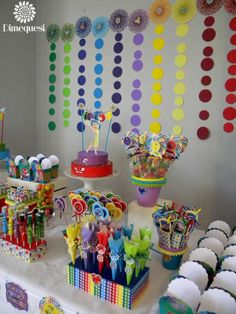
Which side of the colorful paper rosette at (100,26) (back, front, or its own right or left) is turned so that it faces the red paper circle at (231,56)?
left

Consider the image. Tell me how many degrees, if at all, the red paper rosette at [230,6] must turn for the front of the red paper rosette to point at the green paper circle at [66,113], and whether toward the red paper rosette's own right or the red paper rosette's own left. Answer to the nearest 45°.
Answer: approximately 90° to the red paper rosette's own right

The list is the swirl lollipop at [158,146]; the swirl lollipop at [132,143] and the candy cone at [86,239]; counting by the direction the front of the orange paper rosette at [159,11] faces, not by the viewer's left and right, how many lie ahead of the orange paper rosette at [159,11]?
3

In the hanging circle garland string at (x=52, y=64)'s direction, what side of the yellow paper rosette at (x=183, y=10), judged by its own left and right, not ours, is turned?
right

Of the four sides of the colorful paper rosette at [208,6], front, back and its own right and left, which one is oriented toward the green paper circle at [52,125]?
right

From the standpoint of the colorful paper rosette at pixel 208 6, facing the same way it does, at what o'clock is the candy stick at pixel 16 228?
The candy stick is roughly at 1 o'clock from the colorful paper rosette.

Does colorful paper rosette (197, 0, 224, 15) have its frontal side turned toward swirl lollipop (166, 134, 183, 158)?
yes

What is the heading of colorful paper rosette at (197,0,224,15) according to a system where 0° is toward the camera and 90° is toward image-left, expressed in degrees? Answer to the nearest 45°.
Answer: approximately 0°
